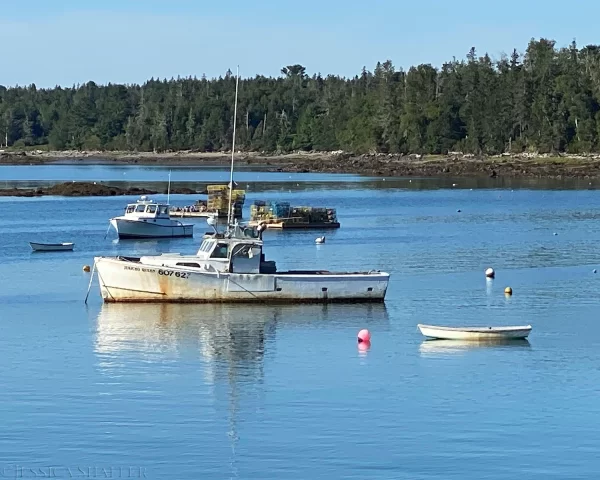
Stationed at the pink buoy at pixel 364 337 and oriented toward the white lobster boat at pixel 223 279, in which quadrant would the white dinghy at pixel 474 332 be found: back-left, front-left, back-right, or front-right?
back-right

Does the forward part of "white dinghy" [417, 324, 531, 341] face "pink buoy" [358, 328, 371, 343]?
yes

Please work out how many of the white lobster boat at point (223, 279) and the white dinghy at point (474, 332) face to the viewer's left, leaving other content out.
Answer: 2

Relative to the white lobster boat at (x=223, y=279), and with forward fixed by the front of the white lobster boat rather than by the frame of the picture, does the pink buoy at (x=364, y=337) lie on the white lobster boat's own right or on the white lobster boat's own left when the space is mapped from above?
on the white lobster boat's own left

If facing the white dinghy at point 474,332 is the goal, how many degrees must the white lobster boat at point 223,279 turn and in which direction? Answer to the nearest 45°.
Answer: approximately 135° to its left

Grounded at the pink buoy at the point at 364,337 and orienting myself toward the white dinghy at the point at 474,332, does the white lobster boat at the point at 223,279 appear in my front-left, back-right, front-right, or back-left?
back-left

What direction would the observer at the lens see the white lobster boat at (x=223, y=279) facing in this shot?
facing to the left of the viewer

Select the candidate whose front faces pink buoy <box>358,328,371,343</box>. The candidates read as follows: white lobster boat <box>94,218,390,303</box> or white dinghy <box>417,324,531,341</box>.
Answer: the white dinghy

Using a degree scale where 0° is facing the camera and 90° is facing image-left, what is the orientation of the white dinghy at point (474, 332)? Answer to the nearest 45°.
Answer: approximately 90°
